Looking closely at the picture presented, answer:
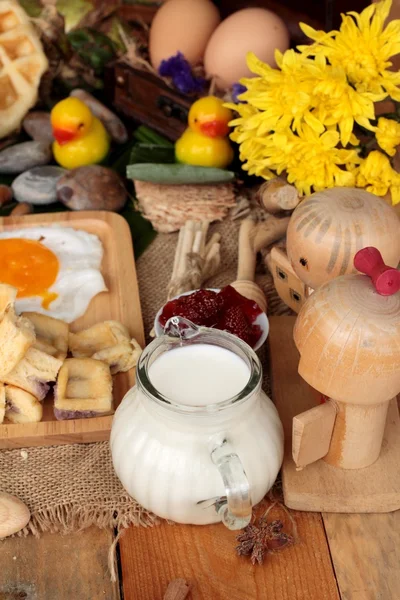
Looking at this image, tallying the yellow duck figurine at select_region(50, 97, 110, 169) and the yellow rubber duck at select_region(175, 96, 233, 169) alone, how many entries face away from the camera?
0

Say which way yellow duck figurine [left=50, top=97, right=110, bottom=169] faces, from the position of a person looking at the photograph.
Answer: facing the viewer and to the left of the viewer
